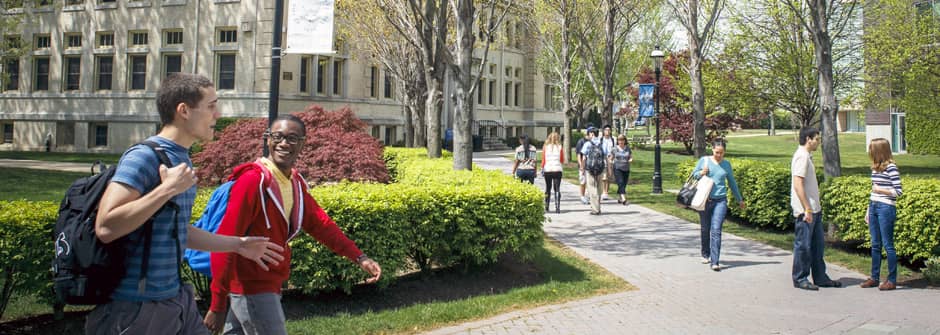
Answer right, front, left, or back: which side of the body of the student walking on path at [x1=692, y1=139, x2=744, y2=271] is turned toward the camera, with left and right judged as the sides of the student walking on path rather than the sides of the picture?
front

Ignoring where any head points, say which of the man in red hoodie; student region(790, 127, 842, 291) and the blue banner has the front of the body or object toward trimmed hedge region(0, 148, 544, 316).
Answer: the blue banner

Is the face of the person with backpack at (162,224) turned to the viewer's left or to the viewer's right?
to the viewer's right

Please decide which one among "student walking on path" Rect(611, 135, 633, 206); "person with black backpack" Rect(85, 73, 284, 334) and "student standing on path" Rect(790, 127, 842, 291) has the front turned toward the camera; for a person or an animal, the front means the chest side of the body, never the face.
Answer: "student walking on path" Rect(611, 135, 633, 206)

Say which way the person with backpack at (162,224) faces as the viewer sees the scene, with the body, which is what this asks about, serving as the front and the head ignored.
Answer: to the viewer's right

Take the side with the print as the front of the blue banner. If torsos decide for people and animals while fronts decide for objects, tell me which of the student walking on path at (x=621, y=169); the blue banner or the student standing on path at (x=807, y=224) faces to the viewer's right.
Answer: the student standing on path at (x=807, y=224)

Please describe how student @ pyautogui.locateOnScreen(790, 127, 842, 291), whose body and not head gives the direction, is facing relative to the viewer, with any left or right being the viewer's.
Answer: facing to the right of the viewer

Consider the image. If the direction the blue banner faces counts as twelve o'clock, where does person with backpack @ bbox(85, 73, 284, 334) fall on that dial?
The person with backpack is roughly at 12 o'clock from the blue banner.
